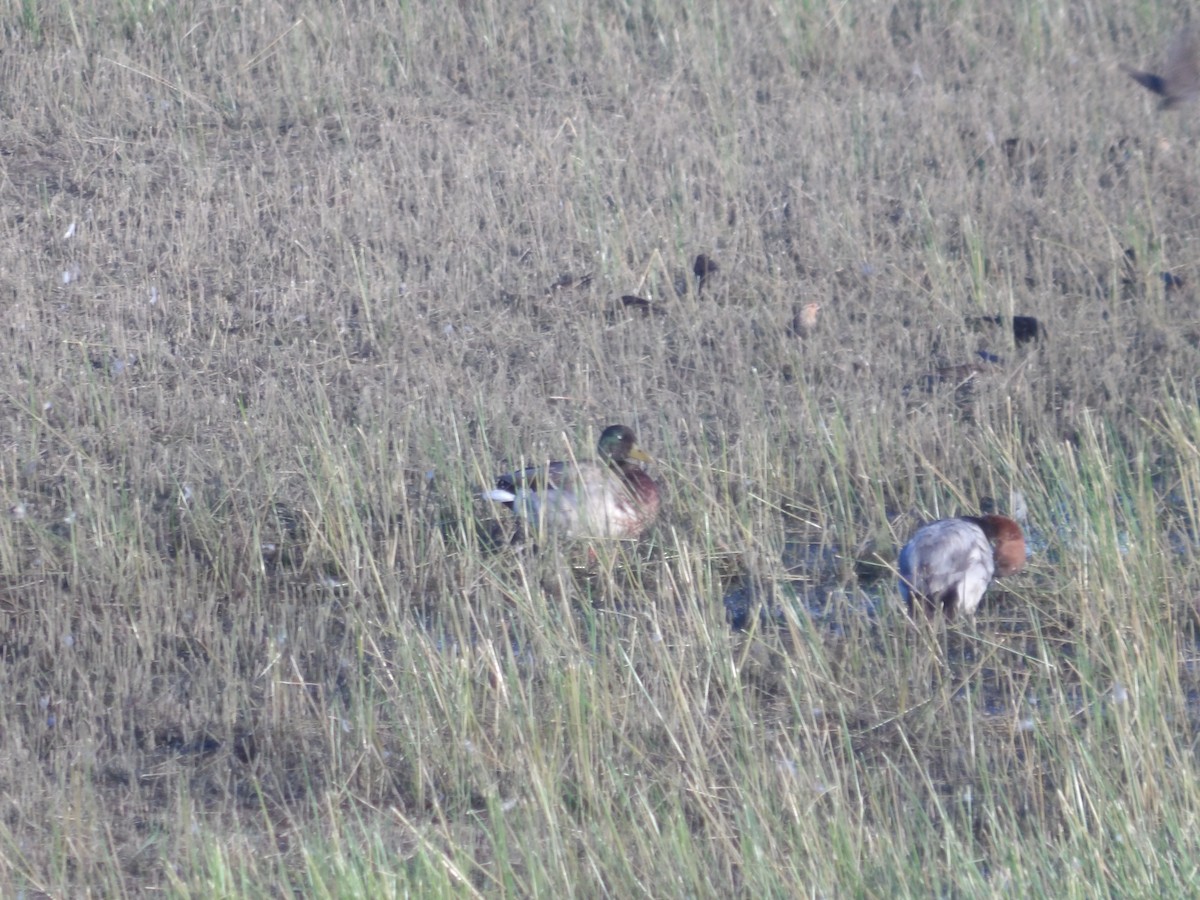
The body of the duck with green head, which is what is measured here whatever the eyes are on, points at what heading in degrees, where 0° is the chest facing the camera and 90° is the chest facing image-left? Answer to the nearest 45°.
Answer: approximately 270°

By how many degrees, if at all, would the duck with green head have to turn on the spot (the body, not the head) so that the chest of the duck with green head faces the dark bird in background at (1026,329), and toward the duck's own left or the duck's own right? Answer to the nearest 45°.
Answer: approximately 45° to the duck's own left

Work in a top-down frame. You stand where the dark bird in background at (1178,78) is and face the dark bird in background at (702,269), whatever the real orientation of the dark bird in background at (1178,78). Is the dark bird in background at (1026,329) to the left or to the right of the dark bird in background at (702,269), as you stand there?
left

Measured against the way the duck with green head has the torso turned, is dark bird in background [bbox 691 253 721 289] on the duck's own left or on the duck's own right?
on the duck's own left

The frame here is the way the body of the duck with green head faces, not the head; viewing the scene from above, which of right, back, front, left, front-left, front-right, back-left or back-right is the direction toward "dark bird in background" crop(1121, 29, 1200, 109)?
front-left
